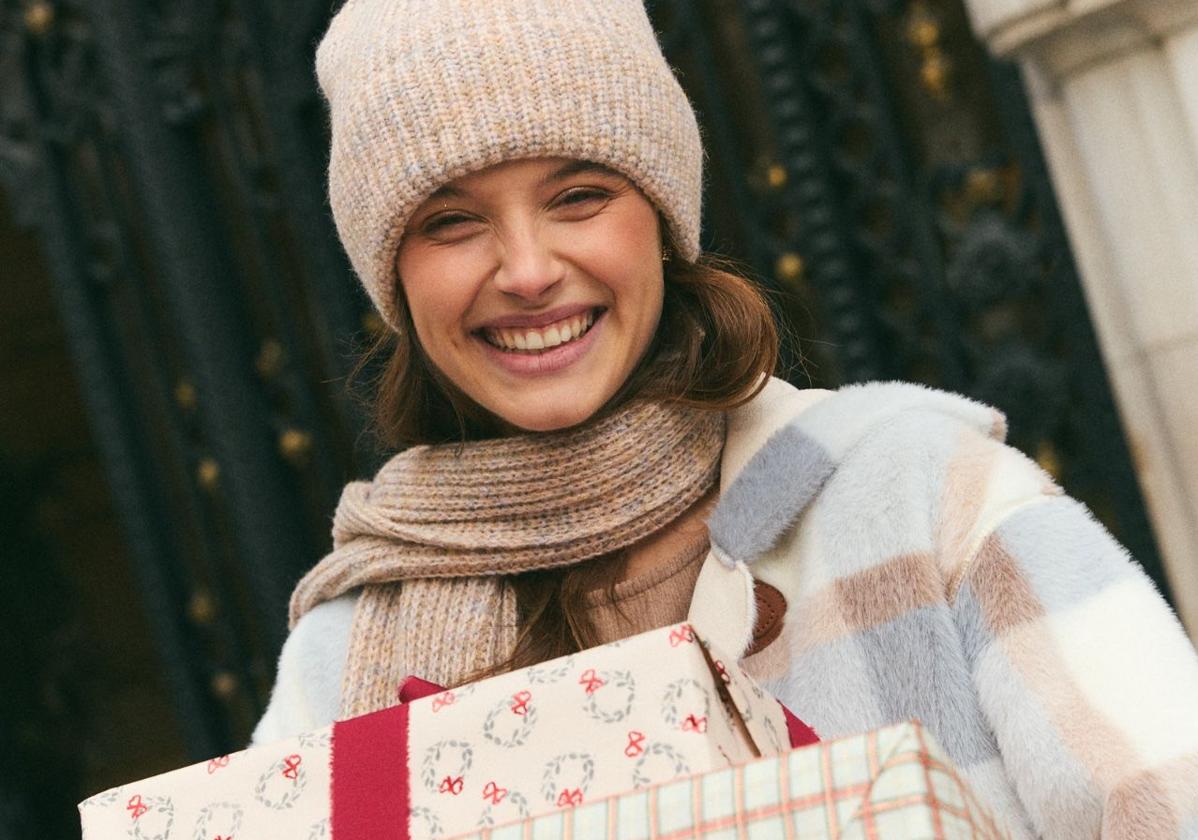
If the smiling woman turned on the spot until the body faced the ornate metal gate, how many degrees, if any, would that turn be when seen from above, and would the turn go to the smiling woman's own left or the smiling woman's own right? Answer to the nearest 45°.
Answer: approximately 135° to the smiling woman's own right

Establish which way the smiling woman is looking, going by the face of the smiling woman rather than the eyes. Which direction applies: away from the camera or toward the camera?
toward the camera

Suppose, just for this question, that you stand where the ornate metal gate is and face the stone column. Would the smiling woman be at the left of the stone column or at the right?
right

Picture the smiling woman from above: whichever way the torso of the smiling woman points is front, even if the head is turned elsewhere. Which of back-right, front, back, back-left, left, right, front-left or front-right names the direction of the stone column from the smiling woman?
back
